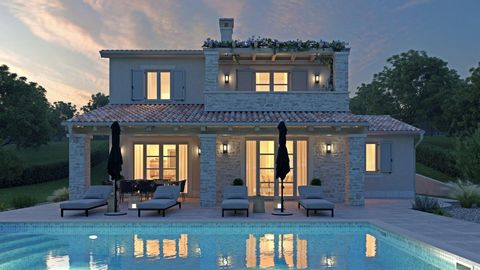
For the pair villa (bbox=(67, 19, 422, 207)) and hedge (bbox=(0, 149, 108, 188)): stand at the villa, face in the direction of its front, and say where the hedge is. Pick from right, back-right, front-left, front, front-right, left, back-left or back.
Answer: back-right

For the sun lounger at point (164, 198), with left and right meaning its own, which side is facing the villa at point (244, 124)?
back

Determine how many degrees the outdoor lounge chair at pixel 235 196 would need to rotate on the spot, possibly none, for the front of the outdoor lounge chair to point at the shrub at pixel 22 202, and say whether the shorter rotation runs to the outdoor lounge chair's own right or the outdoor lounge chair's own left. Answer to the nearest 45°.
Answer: approximately 90° to the outdoor lounge chair's own right

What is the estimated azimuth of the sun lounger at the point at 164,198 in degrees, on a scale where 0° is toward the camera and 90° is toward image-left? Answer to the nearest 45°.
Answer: approximately 45°

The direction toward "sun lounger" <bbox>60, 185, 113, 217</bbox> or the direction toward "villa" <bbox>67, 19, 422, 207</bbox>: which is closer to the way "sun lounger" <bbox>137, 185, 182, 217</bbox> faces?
the sun lounger

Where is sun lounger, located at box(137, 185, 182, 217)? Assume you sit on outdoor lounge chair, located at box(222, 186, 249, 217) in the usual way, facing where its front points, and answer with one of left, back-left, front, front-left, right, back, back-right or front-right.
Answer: right

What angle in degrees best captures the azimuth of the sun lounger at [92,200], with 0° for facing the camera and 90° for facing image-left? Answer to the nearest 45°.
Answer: approximately 45°

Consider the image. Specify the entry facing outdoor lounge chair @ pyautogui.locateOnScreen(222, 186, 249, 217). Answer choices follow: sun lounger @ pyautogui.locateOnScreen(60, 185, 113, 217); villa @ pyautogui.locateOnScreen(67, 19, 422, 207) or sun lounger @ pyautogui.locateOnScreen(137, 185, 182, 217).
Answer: the villa

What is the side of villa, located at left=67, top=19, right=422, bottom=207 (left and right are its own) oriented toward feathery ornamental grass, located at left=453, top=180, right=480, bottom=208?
left

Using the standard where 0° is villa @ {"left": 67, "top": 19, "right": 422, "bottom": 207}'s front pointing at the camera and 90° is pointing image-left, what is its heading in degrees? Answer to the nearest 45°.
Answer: approximately 0°

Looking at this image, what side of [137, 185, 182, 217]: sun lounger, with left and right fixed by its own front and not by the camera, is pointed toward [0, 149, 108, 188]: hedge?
right

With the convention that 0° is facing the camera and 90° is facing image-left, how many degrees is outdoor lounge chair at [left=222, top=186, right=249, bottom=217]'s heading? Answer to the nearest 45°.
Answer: approximately 0°

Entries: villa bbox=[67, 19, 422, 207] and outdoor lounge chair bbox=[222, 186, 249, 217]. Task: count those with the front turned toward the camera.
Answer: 2

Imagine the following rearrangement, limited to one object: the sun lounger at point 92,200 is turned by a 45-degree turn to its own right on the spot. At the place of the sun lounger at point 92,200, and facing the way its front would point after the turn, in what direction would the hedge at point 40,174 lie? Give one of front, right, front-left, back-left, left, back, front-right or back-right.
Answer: right
